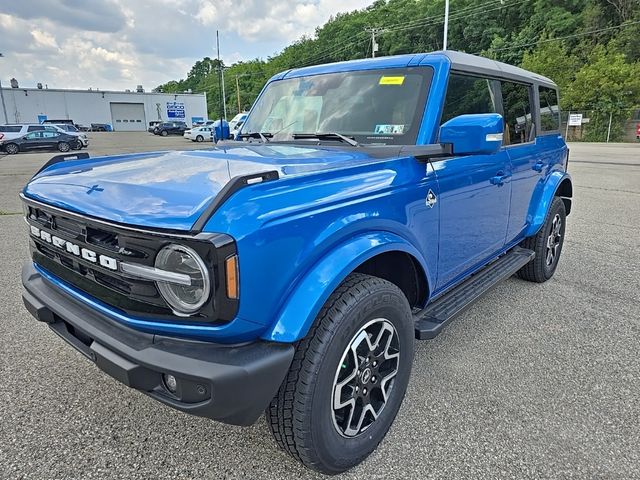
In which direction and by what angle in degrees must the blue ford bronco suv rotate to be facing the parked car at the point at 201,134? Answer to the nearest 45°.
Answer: approximately 135° to its right

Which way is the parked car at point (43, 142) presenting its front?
to the viewer's left

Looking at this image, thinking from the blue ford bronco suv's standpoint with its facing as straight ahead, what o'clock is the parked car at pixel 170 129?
The parked car is roughly at 4 o'clock from the blue ford bronco suv.

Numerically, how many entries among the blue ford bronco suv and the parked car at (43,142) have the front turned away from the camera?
0

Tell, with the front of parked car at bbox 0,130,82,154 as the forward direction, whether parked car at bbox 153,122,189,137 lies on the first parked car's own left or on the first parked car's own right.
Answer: on the first parked car's own right

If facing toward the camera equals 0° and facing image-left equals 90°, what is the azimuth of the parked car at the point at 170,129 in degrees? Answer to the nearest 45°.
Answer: approximately 45°

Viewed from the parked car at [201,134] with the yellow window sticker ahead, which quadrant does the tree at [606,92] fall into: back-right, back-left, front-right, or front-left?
front-left

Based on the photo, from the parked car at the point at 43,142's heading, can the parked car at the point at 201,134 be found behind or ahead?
behind

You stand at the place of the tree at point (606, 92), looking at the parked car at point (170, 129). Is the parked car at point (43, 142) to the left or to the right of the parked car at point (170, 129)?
left

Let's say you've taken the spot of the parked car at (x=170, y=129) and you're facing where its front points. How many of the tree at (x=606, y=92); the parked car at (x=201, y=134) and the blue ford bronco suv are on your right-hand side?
0

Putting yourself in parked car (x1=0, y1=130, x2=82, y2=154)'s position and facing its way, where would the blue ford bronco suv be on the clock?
The blue ford bronco suv is roughly at 9 o'clock from the parked car.

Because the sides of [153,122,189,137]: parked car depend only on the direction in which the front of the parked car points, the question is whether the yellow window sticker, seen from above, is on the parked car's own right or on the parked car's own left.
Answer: on the parked car's own left

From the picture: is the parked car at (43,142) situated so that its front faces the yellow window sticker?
no

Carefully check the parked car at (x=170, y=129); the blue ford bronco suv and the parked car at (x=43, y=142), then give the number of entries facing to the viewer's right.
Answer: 0

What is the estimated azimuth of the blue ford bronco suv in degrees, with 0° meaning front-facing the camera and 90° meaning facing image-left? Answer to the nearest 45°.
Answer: approximately 45°

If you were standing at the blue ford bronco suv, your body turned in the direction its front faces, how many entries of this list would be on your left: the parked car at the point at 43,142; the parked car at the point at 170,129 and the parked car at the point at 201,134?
0

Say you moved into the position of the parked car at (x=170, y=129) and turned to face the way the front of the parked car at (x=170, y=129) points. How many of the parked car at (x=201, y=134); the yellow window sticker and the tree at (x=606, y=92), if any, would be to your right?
0

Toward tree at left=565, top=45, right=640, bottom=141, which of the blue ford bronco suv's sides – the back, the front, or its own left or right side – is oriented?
back
